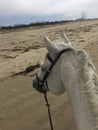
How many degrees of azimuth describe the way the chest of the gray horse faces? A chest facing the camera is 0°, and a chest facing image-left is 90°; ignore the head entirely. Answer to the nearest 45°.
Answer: approximately 135°
